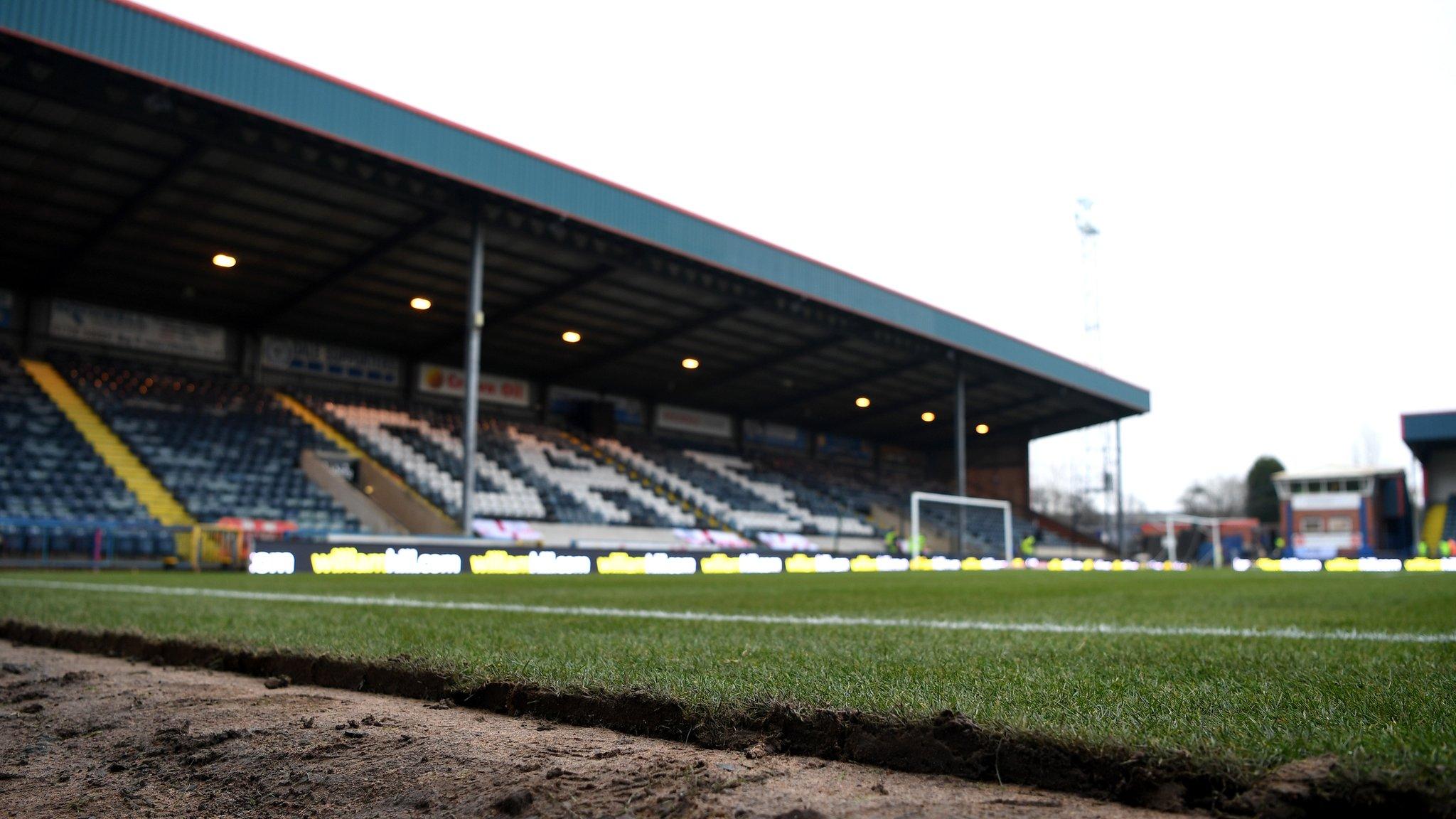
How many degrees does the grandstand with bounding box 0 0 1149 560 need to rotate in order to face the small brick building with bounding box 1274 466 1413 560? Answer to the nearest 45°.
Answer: approximately 90° to its left

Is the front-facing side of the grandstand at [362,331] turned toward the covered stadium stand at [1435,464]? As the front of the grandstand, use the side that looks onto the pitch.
no

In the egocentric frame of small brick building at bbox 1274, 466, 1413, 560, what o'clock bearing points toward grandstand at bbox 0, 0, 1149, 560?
The grandstand is roughly at 1 o'clock from the small brick building.

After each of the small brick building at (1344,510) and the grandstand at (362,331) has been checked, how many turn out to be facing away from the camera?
0

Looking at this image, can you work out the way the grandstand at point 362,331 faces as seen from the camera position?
facing the viewer and to the right of the viewer

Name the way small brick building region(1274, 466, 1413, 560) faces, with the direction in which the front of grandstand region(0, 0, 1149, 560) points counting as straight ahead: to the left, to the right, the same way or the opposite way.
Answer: to the right

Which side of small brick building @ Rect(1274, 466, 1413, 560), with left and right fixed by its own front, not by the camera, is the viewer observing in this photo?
front

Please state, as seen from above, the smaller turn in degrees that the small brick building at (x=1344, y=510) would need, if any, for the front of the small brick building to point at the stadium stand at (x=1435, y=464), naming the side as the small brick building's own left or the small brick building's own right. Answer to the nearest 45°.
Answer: approximately 45° to the small brick building's own left
